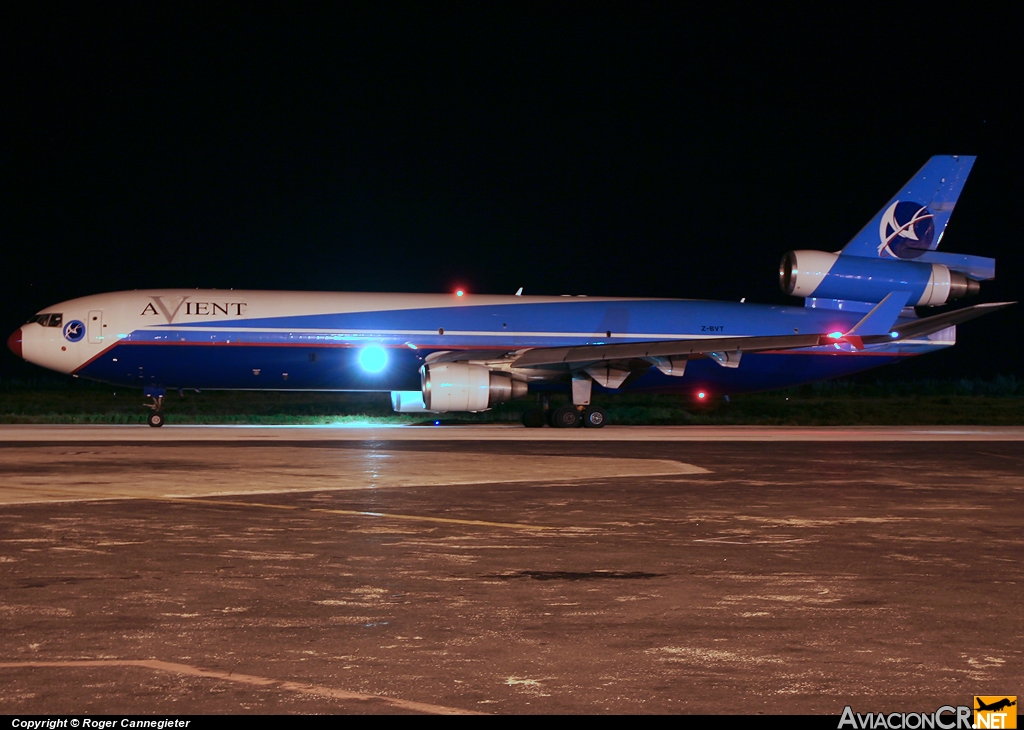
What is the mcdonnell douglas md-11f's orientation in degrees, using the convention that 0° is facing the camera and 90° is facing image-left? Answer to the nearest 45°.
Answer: approximately 90°
